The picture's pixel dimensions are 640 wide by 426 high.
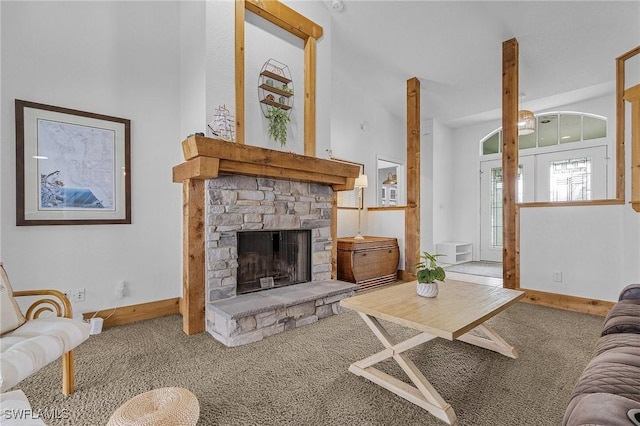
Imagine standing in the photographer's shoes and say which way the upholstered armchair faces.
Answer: facing the viewer and to the right of the viewer

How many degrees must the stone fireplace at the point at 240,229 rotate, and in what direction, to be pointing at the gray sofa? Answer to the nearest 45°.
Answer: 0° — it already faces it

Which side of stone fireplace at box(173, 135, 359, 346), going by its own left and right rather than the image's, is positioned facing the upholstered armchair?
right

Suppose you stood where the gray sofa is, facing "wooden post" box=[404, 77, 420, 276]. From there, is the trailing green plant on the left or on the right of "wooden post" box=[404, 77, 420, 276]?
left

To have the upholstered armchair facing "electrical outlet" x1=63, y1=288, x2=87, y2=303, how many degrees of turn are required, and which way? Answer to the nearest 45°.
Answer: approximately 135° to its left

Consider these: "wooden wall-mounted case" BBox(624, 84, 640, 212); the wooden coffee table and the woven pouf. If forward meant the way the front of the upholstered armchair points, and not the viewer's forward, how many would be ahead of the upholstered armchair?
3

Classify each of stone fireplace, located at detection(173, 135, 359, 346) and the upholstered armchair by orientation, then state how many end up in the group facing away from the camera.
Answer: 0

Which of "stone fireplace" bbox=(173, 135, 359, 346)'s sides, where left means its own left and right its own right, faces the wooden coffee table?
front

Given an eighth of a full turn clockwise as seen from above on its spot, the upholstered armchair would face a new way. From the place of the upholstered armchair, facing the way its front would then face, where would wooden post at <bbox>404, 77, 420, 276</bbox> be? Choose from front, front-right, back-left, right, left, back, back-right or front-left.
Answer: left

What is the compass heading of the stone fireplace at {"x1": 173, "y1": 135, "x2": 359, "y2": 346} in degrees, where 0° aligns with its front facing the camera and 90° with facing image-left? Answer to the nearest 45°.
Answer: approximately 315°

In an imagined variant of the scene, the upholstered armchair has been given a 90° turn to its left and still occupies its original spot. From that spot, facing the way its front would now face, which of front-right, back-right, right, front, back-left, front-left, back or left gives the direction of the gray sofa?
right
